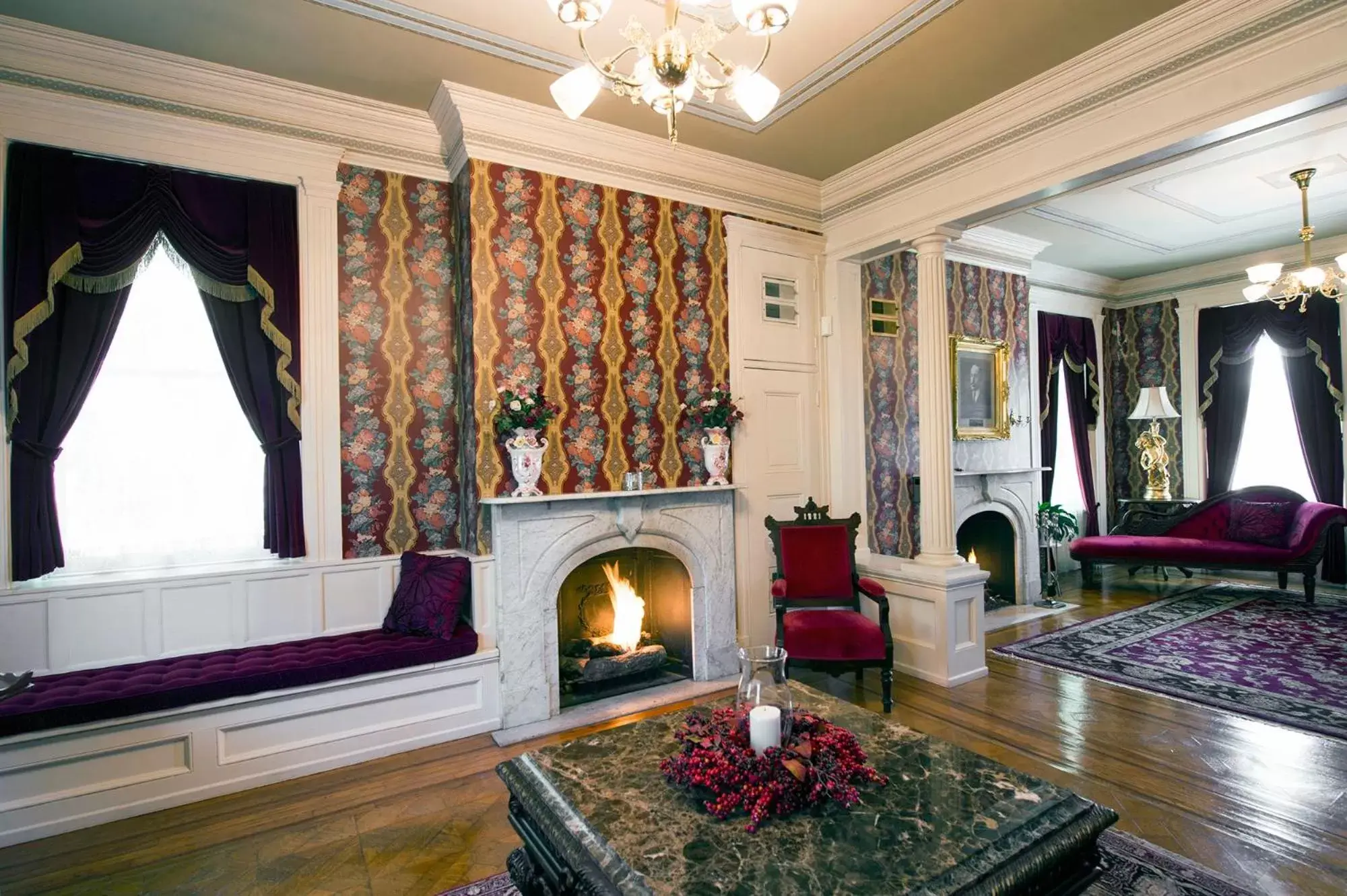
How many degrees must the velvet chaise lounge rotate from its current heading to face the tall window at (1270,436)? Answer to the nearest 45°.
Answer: approximately 180°

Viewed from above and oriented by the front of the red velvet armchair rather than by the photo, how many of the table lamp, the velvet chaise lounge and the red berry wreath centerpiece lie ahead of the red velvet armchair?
1

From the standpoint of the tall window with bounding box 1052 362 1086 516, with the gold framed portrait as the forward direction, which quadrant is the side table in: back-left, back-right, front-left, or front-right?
back-left

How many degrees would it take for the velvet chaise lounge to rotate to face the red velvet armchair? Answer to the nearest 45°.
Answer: approximately 45° to its right

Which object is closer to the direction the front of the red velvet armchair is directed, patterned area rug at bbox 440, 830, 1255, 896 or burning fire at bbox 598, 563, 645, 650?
the patterned area rug

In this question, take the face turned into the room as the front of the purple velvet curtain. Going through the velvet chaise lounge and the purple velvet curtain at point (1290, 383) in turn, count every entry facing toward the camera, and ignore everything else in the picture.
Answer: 2

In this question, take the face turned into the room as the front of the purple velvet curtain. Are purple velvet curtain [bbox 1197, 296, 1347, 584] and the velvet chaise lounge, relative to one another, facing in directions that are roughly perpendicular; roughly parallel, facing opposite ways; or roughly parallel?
roughly parallel

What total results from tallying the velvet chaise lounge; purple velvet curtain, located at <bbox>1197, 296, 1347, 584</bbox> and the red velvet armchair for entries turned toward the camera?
3

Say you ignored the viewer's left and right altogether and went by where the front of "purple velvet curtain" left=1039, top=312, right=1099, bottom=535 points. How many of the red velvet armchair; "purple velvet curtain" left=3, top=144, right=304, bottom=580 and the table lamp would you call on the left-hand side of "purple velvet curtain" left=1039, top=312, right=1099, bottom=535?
1

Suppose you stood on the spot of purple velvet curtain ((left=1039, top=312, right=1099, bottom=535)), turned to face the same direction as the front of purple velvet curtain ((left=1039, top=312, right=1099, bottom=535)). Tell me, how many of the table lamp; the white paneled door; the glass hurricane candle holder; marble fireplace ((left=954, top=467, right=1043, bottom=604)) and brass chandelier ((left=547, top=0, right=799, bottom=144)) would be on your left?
1

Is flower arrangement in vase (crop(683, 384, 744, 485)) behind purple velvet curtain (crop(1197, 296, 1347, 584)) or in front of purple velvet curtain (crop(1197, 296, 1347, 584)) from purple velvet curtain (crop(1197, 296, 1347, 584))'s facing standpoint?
in front

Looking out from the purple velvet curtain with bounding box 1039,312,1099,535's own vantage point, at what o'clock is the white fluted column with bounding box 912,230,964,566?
The white fluted column is roughly at 2 o'clock from the purple velvet curtain.

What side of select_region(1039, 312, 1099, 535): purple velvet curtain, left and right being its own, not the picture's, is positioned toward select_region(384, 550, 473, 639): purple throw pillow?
right

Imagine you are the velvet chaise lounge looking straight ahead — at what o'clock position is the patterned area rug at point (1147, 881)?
The patterned area rug is roughly at 12 o'clock from the velvet chaise lounge.

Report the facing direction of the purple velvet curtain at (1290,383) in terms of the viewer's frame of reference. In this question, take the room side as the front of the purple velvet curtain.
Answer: facing the viewer

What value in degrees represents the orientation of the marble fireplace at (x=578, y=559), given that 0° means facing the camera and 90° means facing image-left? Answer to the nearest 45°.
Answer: approximately 315°

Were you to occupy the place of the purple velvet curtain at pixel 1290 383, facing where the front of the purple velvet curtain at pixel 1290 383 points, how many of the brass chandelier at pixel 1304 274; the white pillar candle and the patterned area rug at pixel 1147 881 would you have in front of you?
3

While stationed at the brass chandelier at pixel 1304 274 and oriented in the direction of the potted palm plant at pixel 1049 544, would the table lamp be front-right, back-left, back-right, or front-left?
front-right

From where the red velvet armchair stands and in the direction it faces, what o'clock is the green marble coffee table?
The green marble coffee table is roughly at 12 o'clock from the red velvet armchair.

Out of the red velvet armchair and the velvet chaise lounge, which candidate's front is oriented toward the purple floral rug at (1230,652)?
the velvet chaise lounge
